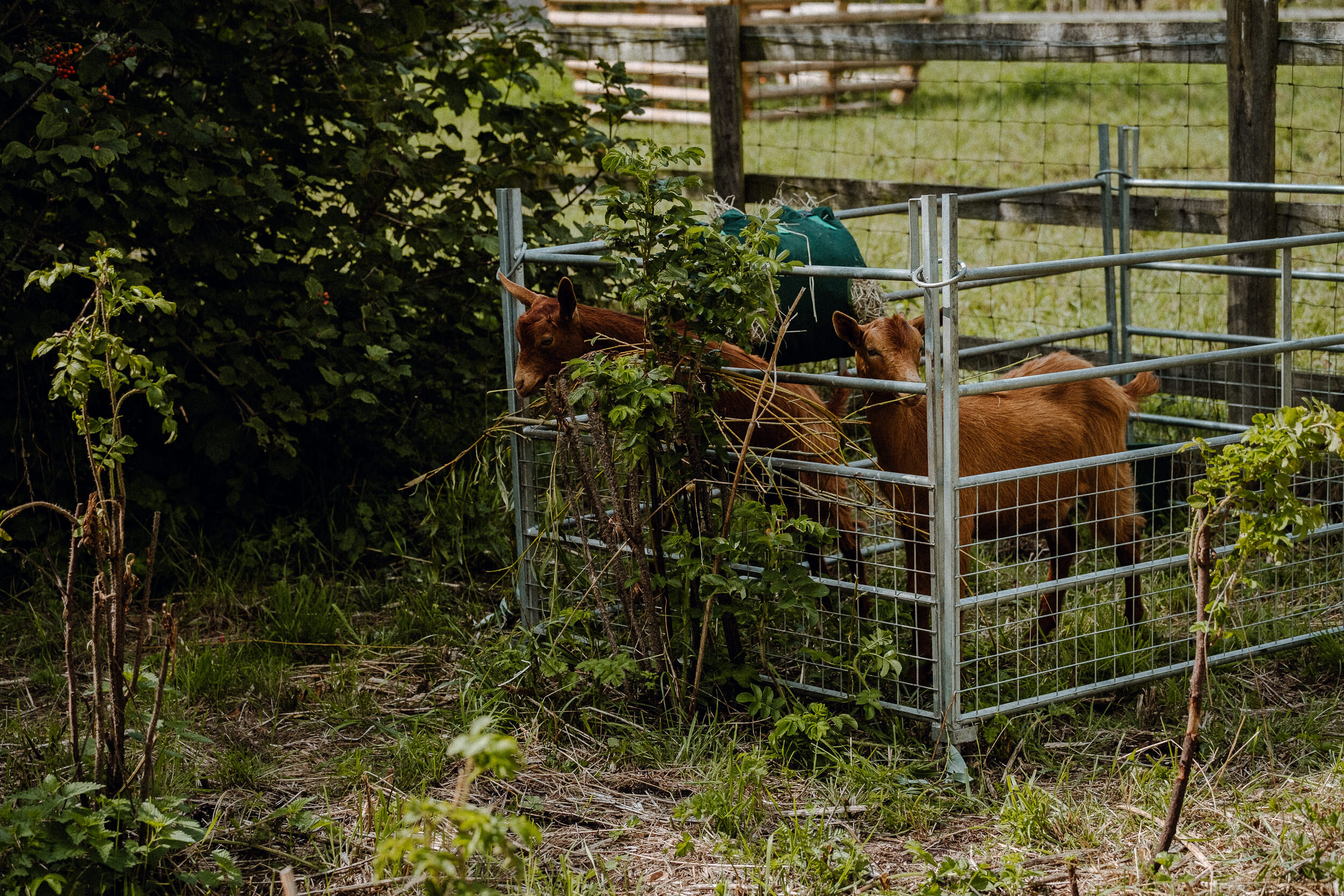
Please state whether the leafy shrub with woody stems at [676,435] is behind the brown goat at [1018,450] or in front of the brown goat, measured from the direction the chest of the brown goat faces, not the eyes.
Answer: in front

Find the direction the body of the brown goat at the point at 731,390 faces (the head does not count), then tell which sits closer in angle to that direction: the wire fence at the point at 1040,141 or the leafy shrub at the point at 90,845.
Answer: the leafy shrub

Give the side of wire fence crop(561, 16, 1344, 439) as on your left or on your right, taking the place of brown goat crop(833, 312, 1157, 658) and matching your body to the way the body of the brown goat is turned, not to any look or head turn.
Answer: on your right

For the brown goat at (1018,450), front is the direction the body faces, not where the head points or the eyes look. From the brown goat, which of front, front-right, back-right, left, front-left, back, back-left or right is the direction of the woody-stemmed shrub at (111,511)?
front-left

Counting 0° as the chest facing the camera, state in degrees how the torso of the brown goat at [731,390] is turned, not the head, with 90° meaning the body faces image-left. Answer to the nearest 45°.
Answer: approximately 90°

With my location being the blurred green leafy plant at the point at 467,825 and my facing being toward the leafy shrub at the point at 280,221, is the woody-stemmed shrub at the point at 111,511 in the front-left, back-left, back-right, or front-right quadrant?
front-left

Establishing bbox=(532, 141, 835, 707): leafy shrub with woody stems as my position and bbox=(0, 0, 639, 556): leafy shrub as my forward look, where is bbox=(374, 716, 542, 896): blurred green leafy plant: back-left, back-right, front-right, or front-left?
back-left

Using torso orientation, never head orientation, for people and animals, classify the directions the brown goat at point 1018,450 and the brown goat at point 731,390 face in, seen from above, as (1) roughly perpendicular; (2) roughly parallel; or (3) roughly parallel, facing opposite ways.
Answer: roughly parallel

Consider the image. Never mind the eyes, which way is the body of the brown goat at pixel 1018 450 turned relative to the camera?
to the viewer's left

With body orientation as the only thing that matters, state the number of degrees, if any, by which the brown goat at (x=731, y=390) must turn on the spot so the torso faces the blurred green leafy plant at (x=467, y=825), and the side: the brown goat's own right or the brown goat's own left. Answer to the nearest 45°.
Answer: approximately 90° to the brown goat's own left

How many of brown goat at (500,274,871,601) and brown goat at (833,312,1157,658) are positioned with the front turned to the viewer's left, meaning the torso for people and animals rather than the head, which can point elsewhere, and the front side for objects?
2
